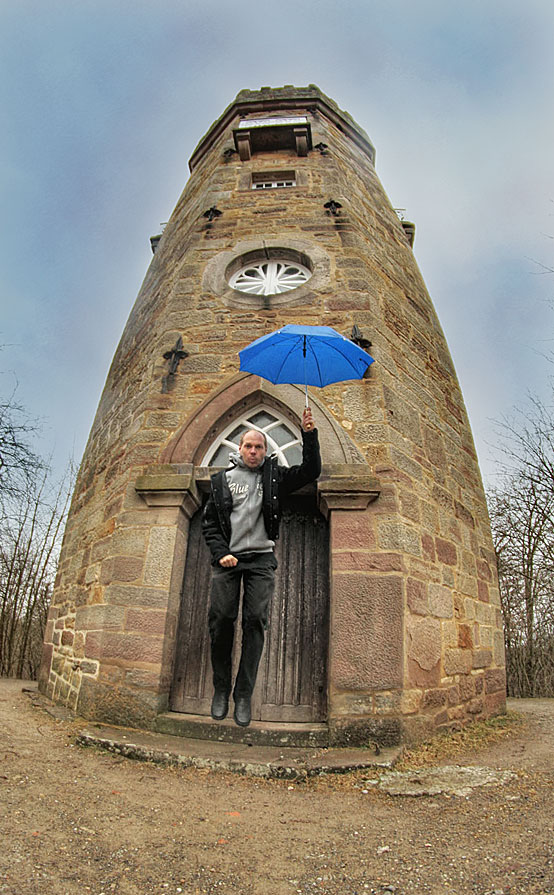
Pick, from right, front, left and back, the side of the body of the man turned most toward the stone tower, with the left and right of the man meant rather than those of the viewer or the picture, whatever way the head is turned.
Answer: back

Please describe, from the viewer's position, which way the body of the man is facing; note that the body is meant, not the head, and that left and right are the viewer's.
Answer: facing the viewer
